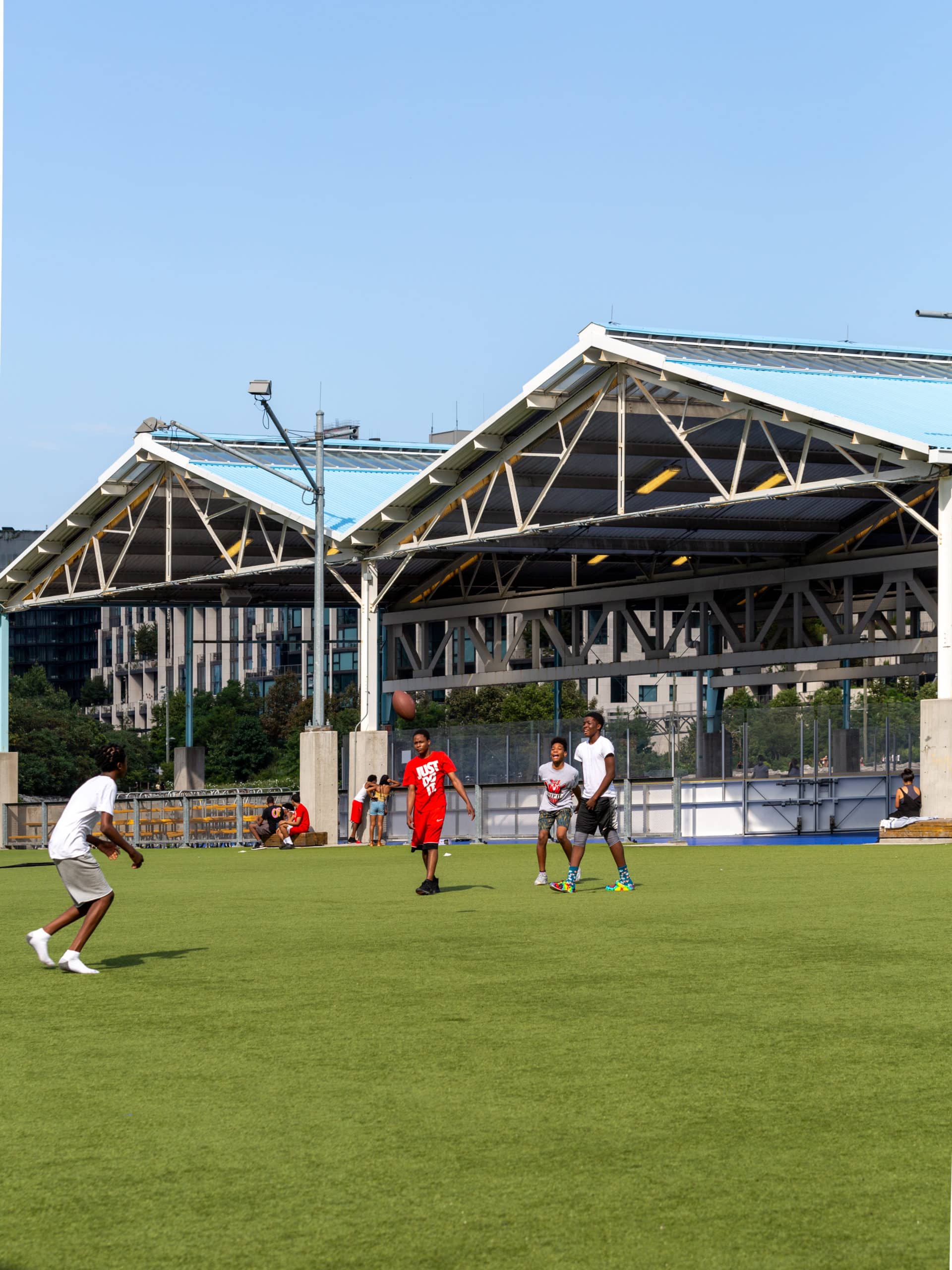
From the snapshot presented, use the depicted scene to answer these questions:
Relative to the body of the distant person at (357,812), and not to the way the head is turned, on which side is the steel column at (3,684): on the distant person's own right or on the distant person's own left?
on the distant person's own left

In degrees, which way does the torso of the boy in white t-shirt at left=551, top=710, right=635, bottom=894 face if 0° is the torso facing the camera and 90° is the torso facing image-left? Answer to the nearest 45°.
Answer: approximately 45°

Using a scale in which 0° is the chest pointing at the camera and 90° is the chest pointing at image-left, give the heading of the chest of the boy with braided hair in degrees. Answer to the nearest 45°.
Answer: approximately 270°

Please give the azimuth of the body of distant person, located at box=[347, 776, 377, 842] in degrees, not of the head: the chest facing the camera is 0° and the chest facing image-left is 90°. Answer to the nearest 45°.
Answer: approximately 270°

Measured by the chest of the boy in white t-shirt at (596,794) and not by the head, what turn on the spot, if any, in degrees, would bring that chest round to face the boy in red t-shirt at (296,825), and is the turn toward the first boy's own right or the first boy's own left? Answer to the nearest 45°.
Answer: approximately 135° to the first boy's own right

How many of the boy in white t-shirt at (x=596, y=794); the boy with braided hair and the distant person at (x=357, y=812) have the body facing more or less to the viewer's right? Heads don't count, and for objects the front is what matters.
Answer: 2

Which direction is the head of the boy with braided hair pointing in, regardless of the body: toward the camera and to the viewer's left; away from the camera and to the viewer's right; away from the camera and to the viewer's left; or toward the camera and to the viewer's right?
away from the camera and to the viewer's right

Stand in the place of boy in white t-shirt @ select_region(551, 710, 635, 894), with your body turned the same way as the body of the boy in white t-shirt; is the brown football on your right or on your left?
on your right

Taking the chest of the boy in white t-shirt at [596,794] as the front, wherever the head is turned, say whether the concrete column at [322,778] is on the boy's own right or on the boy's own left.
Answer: on the boy's own right
